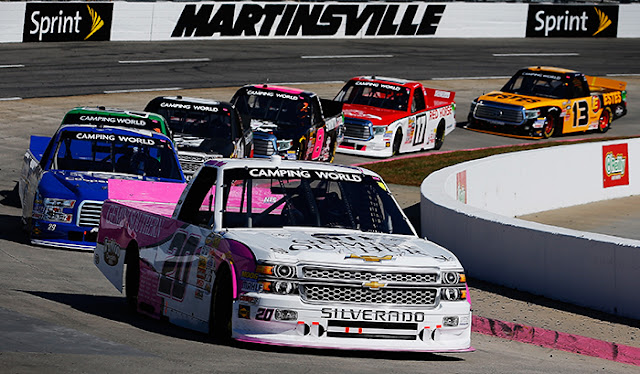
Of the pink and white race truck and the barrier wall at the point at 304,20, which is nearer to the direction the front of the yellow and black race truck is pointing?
the pink and white race truck

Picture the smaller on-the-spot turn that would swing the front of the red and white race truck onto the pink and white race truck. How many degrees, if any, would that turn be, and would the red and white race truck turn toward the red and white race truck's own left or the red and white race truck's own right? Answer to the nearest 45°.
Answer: approximately 45° to the red and white race truck's own left

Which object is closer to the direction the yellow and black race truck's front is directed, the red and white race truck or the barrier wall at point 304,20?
the red and white race truck

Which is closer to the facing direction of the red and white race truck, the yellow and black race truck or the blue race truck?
the blue race truck

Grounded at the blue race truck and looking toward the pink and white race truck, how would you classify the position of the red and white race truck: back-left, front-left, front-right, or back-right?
back-left

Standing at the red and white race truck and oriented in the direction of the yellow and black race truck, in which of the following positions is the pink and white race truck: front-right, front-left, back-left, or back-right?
back-right

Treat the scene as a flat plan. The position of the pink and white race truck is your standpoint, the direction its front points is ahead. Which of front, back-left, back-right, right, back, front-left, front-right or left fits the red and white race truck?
back-left

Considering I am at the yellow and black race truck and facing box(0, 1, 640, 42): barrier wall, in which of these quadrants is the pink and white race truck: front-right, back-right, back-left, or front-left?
back-left

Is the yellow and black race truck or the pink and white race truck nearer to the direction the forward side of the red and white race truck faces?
the pink and white race truck
